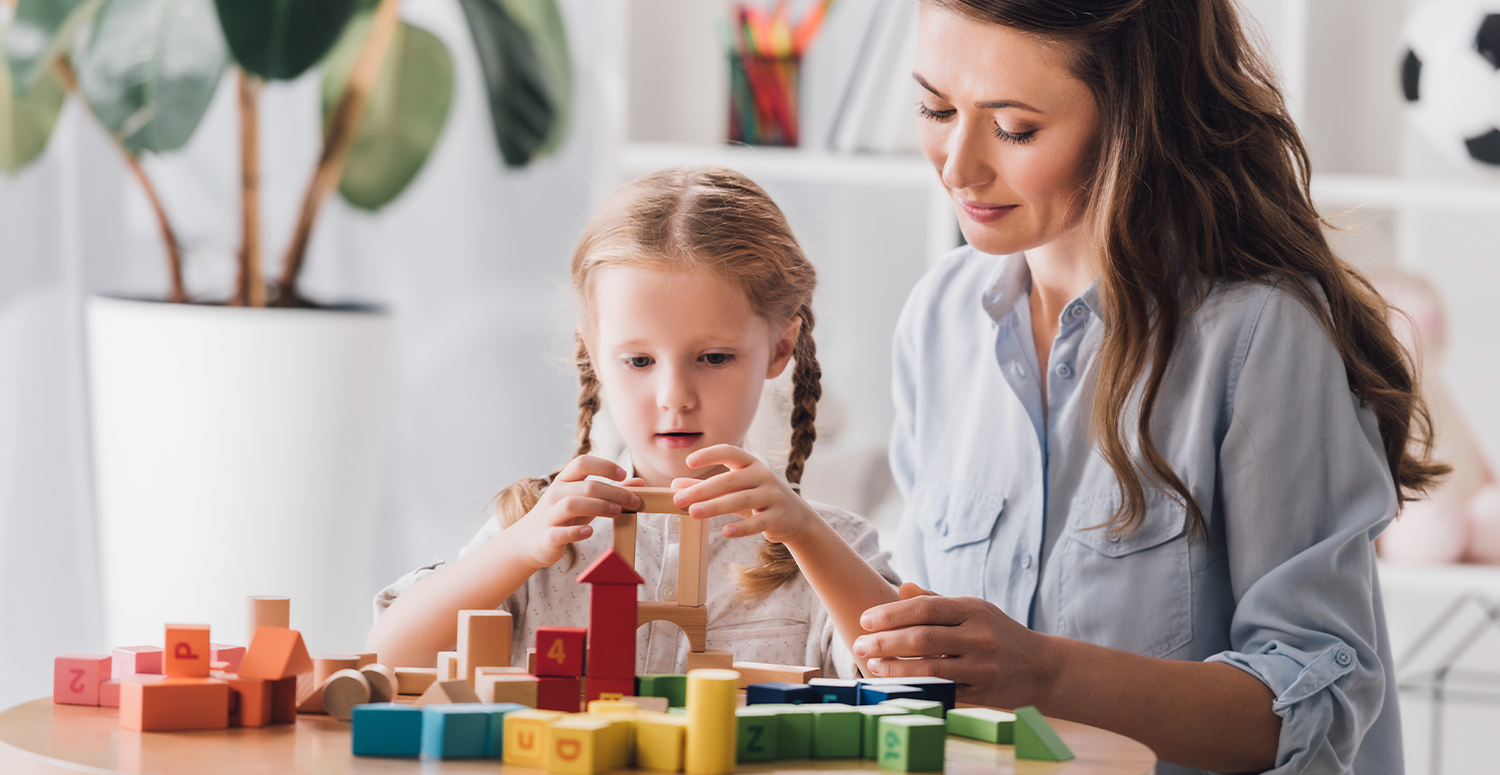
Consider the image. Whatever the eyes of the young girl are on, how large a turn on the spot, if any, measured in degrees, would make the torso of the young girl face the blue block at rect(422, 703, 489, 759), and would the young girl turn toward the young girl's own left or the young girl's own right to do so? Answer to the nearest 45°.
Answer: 0° — they already face it

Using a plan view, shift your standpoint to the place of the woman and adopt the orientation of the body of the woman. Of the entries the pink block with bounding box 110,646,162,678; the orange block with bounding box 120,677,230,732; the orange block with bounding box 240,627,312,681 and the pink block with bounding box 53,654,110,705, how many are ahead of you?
4

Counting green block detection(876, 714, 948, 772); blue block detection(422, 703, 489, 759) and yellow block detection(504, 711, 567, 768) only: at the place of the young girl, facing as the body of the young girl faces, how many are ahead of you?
3

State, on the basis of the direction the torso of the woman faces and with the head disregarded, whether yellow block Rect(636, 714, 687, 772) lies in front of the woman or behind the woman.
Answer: in front

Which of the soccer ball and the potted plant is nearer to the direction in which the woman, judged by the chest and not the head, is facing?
the potted plant

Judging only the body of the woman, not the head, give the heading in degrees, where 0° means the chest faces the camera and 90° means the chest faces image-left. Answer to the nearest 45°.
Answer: approximately 45°

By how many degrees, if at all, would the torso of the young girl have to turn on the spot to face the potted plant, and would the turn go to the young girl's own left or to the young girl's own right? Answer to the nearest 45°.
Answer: approximately 135° to the young girl's own right

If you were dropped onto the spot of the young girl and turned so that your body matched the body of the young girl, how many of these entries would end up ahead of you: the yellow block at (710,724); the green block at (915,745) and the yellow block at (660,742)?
3

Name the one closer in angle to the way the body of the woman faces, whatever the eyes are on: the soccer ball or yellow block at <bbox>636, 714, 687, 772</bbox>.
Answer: the yellow block

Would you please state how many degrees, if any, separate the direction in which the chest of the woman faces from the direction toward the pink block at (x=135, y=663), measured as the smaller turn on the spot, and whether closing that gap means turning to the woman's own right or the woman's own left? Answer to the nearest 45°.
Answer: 0° — they already face it

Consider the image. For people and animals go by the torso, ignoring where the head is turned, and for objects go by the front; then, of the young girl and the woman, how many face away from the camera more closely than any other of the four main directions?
0
